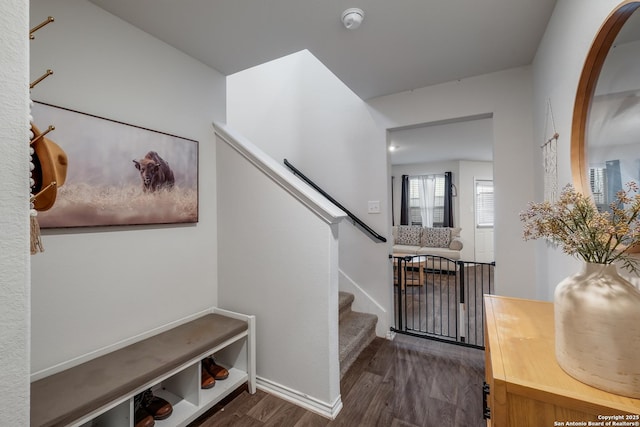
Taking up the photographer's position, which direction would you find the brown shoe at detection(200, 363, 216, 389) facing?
facing the viewer and to the right of the viewer

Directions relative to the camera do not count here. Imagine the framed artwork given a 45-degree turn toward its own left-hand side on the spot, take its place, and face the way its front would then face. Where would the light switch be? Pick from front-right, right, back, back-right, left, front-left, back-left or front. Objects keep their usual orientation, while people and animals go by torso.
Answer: front

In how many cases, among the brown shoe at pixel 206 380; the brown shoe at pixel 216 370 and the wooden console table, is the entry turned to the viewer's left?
1

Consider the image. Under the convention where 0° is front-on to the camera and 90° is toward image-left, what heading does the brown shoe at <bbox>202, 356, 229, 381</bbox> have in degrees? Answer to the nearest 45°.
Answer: approximately 315°

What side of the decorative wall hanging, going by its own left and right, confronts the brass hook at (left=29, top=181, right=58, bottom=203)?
front

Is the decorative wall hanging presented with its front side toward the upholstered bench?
yes

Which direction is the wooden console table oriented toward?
to the viewer's left
